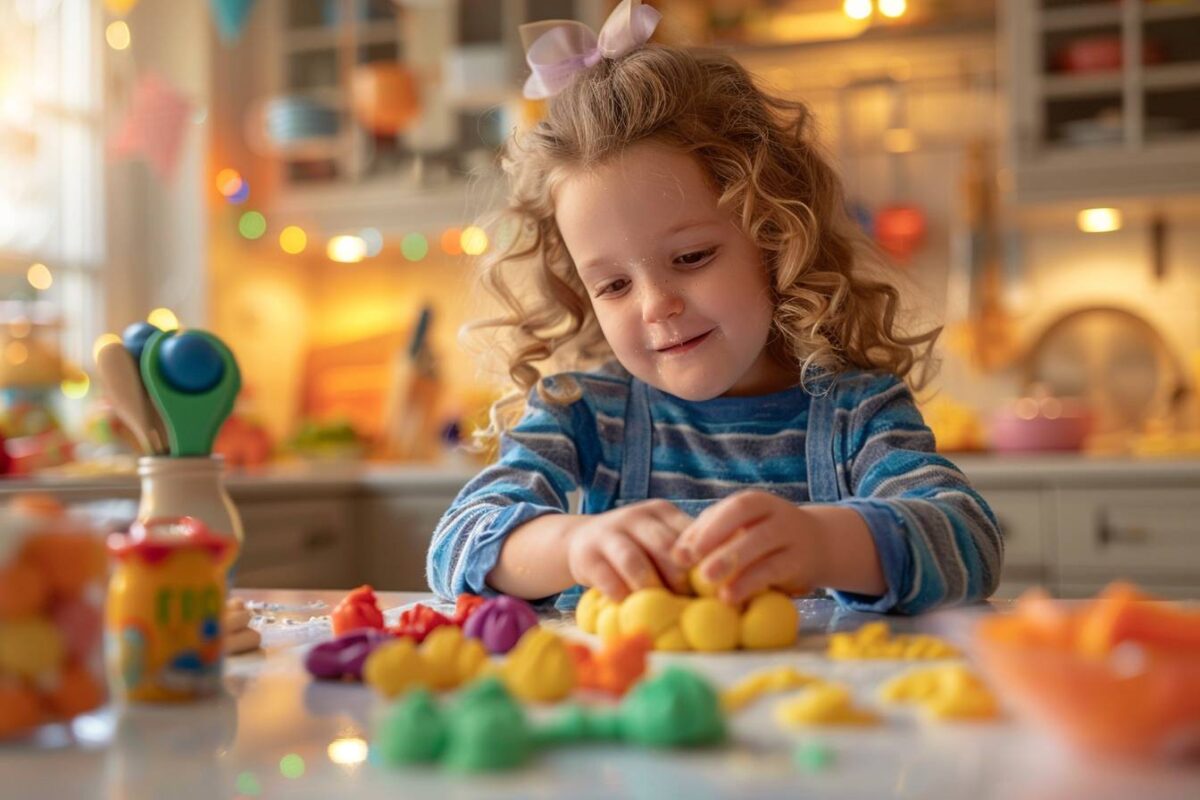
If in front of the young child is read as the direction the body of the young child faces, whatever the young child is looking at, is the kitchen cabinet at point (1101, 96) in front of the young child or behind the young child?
behind

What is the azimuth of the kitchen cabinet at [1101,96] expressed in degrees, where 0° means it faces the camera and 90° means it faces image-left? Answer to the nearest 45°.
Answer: approximately 0°

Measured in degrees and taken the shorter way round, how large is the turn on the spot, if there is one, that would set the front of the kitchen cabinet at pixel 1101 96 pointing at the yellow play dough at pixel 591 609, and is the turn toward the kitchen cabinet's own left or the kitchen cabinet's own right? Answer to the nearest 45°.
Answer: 0° — it already faces it

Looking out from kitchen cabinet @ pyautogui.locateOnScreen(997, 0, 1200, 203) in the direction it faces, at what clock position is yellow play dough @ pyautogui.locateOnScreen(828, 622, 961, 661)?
The yellow play dough is roughly at 12 o'clock from the kitchen cabinet.

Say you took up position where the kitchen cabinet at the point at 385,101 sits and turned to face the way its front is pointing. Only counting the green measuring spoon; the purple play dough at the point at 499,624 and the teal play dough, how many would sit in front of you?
3

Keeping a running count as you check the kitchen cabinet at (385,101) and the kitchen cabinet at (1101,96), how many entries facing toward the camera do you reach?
2

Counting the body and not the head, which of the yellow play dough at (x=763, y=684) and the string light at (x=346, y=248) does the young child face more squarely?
the yellow play dough

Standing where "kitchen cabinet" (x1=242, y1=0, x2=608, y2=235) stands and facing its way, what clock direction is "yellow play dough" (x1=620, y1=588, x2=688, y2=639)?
The yellow play dough is roughly at 12 o'clock from the kitchen cabinet.

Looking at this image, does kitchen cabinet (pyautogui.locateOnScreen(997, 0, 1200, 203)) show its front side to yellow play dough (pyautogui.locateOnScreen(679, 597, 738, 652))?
yes

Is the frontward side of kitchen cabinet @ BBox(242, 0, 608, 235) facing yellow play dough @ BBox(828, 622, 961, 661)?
yes
